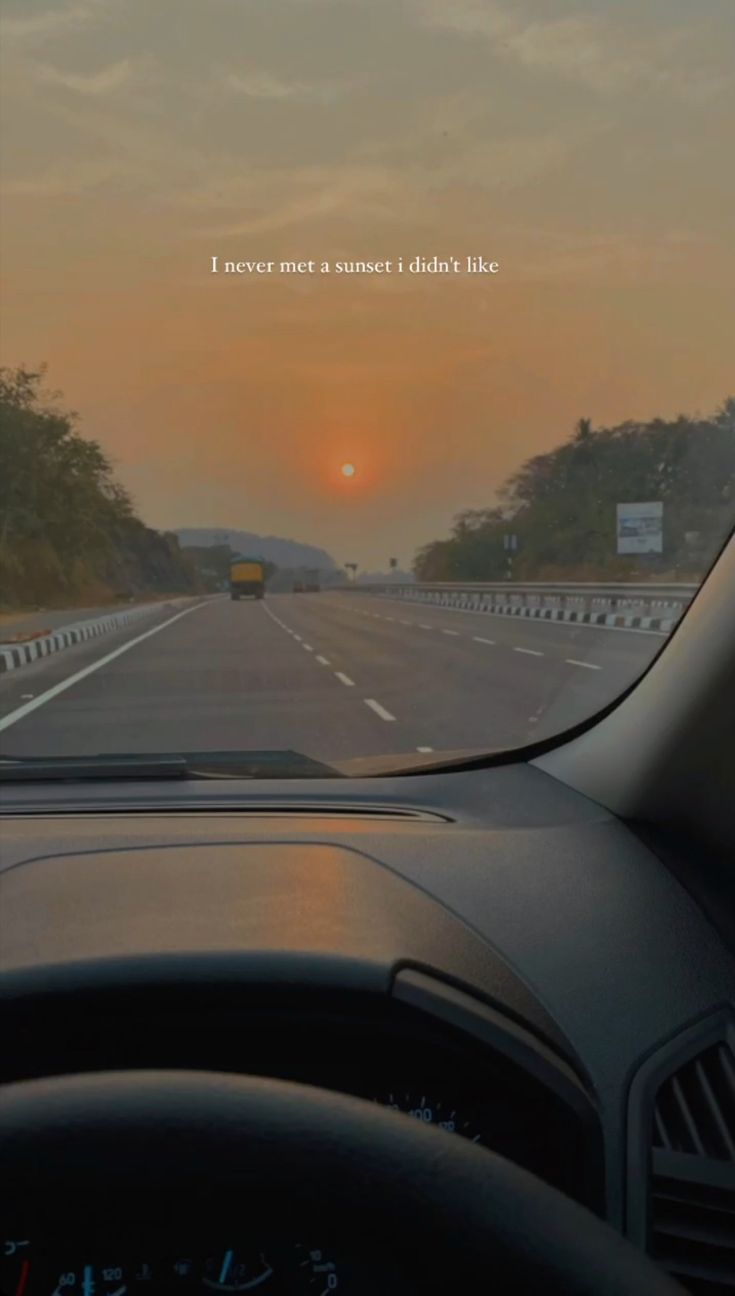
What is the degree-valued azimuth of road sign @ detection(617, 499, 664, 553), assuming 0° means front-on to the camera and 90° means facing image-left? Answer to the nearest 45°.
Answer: approximately 0°

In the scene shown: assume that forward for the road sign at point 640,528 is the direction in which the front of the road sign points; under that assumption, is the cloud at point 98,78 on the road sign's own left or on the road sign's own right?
on the road sign's own right

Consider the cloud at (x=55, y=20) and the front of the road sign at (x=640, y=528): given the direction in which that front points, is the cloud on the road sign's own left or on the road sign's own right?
on the road sign's own right
